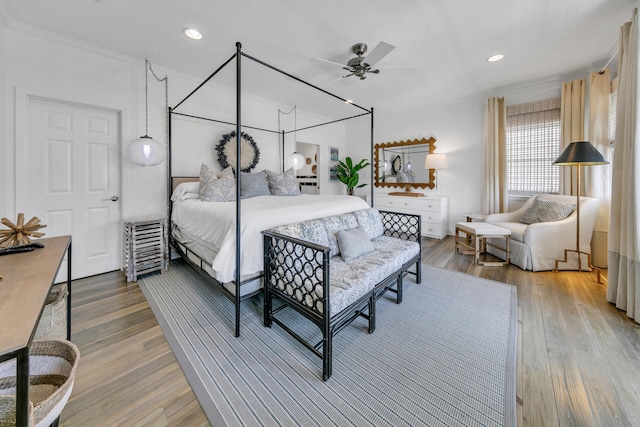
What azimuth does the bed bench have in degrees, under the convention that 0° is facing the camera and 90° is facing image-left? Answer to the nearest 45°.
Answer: approximately 315°

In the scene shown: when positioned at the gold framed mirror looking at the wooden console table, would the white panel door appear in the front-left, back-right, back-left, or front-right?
front-right

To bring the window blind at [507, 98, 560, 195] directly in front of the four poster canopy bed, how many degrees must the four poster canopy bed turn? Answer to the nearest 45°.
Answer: approximately 45° to its left

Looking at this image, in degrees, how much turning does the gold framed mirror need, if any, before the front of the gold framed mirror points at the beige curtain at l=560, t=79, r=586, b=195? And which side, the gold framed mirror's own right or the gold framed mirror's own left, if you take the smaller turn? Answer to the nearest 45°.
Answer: approximately 90° to the gold framed mirror's own left

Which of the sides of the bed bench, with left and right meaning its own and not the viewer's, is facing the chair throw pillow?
left

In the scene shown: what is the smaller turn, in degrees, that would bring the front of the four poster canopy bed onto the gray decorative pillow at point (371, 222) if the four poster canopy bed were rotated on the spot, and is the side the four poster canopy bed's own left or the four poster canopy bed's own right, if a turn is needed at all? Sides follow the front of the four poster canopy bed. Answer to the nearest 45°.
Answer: approximately 45° to the four poster canopy bed's own left

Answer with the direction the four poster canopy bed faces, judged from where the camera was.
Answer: facing the viewer and to the right of the viewer

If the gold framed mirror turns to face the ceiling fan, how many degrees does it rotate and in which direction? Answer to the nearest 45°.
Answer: approximately 45° to its left

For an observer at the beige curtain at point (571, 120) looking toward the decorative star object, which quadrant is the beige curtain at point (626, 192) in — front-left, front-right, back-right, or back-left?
front-left

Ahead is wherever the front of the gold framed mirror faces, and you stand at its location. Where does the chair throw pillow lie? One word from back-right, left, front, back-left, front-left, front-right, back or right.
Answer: left

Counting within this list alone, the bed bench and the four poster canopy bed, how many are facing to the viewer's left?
0

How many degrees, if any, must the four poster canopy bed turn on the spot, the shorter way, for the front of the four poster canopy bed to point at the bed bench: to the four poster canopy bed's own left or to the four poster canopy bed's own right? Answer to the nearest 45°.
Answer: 0° — it already faces it

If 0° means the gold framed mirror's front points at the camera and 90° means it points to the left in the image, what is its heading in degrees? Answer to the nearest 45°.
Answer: approximately 45°
